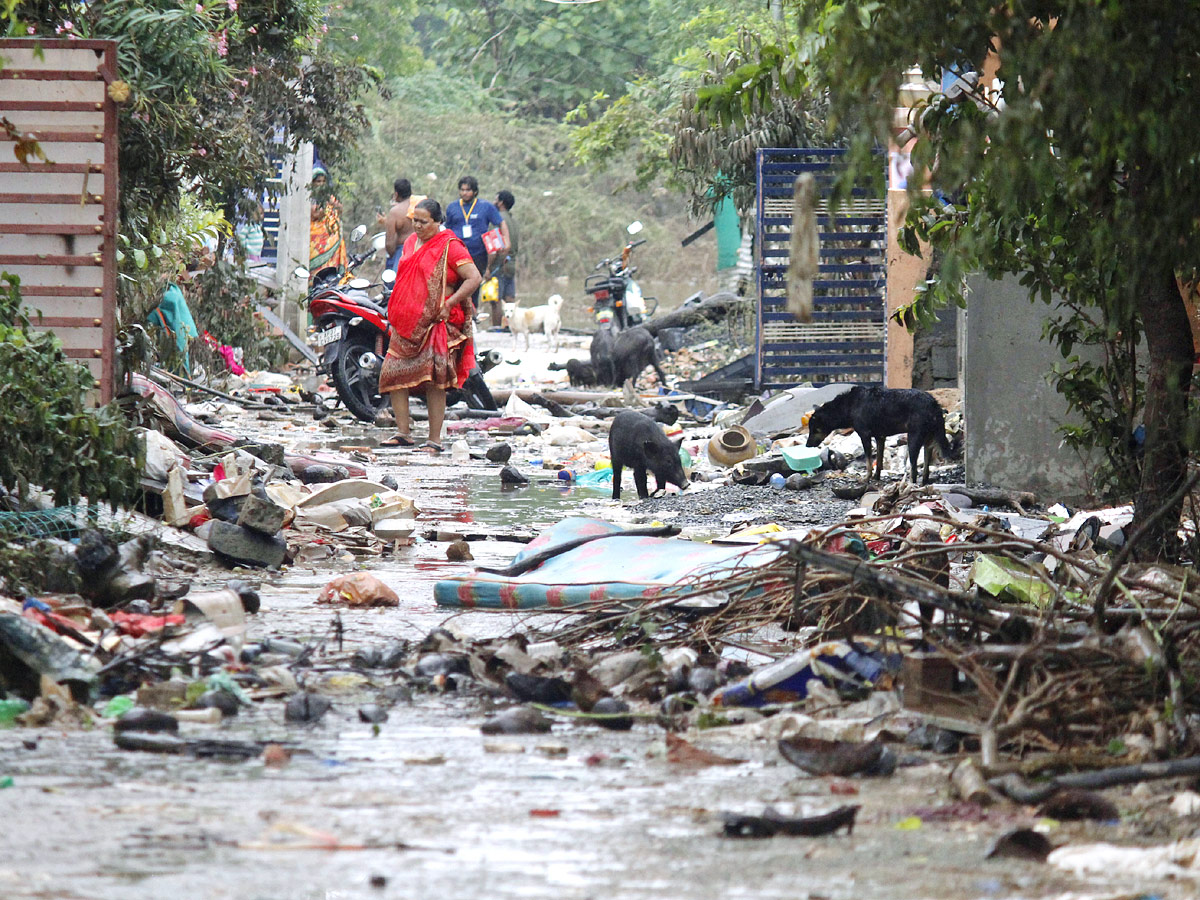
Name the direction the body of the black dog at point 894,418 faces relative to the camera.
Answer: to the viewer's left

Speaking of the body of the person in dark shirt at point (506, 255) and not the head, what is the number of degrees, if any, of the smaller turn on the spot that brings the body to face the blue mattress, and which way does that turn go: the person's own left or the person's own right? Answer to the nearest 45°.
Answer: approximately 90° to the person's own left

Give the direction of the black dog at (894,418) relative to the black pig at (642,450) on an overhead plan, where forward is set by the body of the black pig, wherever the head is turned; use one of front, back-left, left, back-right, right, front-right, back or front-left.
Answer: front-left

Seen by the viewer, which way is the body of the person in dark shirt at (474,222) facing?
toward the camera

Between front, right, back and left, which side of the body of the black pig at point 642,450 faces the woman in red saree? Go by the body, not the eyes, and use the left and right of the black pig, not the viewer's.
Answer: back

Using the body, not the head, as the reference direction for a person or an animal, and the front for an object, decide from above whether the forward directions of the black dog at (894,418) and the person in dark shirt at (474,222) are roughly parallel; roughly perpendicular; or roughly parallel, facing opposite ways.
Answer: roughly perpendicular

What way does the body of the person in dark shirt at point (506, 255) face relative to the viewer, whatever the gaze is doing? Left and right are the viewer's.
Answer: facing to the left of the viewer

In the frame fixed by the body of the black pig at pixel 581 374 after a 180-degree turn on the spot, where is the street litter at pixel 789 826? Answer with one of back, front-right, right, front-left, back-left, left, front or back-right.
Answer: right

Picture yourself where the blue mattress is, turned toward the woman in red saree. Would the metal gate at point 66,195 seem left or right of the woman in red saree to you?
left

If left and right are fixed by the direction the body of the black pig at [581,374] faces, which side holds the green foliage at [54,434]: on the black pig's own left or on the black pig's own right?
on the black pig's own left

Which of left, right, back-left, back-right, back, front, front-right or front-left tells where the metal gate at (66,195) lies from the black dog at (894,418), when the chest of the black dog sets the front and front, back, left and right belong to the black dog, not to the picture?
front-left

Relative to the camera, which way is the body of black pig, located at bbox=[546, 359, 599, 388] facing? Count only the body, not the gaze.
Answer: to the viewer's left

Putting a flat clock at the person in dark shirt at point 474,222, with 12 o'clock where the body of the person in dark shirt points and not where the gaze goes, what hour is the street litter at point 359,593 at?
The street litter is roughly at 12 o'clock from the person in dark shirt.
